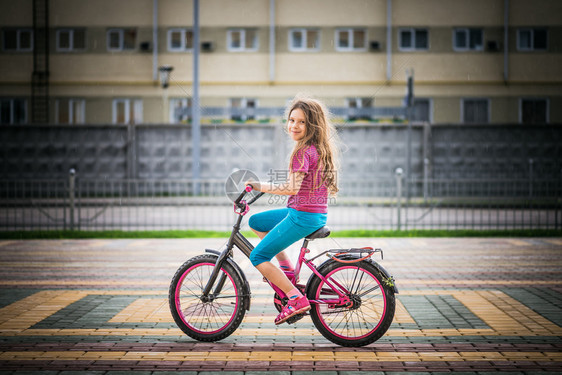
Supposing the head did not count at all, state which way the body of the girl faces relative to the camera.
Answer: to the viewer's left

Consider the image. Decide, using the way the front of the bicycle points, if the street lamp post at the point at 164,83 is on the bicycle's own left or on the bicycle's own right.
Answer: on the bicycle's own right

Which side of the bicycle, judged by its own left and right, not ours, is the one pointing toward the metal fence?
right

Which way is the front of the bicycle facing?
to the viewer's left

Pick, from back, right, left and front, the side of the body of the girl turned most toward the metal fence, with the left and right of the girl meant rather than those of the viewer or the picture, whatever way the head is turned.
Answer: right
